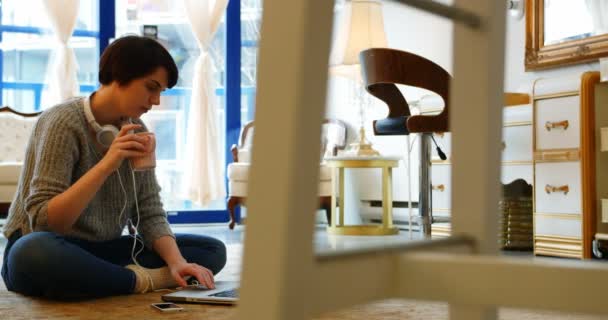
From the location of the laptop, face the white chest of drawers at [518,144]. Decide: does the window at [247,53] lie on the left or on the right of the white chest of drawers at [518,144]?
left

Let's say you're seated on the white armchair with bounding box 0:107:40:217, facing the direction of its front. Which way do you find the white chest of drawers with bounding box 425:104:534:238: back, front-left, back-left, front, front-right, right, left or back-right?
front-left

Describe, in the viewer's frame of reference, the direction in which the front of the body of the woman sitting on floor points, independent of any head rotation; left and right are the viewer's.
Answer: facing the viewer and to the right of the viewer

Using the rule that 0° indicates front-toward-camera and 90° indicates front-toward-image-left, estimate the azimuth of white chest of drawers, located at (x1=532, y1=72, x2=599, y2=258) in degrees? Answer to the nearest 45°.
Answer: approximately 45°

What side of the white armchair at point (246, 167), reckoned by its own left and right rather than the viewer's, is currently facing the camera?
front

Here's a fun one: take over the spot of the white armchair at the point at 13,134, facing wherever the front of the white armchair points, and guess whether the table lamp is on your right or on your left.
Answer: on your left

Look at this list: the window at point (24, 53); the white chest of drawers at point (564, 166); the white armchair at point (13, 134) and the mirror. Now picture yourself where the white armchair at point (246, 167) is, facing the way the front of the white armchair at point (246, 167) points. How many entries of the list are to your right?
2

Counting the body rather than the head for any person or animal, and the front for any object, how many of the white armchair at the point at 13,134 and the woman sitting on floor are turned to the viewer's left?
0

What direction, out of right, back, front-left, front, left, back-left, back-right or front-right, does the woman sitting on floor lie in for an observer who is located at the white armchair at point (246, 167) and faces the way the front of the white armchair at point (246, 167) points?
front

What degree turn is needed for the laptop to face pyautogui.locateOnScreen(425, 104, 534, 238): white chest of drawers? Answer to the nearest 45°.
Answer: approximately 135° to its right

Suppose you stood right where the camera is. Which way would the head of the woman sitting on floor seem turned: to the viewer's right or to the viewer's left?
to the viewer's right

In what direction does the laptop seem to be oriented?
to the viewer's left
